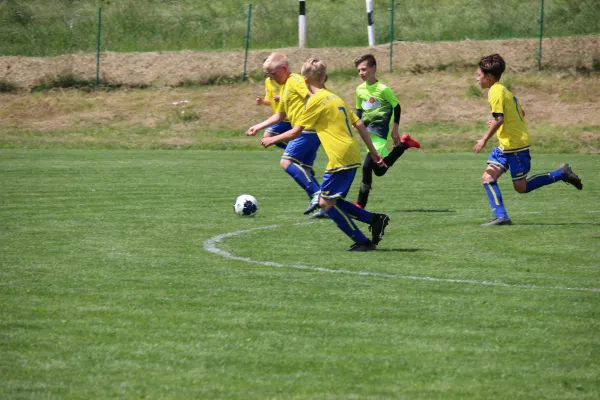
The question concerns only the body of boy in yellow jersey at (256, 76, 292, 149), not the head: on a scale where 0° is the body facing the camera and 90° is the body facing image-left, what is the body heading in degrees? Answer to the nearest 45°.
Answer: approximately 90°

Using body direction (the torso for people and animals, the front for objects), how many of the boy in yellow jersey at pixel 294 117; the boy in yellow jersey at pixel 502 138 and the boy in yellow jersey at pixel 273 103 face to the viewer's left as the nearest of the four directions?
3

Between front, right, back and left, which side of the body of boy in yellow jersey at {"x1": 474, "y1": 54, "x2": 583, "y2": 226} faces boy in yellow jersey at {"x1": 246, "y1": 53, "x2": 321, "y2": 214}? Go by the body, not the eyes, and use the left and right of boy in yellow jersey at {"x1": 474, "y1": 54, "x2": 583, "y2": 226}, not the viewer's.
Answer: front

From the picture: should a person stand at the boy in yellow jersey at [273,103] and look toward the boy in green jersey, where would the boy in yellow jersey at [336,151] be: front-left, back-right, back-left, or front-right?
front-right

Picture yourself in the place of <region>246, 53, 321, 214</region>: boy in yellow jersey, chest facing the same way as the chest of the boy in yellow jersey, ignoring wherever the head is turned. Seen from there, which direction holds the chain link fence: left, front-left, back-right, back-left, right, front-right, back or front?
right

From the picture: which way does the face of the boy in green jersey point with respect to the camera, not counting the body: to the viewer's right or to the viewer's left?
to the viewer's left

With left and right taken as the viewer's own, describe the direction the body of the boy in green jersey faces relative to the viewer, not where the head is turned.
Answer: facing the viewer and to the left of the viewer

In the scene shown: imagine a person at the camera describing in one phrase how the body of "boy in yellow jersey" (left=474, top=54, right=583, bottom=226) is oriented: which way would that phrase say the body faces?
to the viewer's left

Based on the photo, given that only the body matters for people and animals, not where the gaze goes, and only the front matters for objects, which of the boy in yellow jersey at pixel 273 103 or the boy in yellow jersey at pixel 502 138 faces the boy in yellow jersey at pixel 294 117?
the boy in yellow jersey at pixel 502 138

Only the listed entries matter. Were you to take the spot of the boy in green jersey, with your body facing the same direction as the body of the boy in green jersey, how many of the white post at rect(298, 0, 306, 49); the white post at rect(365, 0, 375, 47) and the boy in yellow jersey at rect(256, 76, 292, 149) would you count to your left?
0

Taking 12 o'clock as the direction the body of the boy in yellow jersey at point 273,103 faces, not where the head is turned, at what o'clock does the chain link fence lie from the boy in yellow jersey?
The chain link fence is roughly at 3 o'clock from the boy in yellow jersey.

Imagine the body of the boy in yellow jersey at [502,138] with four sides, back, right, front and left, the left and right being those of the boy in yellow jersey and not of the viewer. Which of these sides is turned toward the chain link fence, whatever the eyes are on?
right

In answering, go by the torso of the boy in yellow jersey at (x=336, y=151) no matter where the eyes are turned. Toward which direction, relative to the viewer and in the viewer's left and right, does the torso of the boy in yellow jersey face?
facing away from the viewer and to the left of the viewer

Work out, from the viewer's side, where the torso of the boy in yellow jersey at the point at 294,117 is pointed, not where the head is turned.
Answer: to the viewer's left

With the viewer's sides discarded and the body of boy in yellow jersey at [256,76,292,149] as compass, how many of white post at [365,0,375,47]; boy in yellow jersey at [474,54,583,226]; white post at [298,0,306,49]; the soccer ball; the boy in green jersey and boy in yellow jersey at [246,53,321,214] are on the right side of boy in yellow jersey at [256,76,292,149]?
2

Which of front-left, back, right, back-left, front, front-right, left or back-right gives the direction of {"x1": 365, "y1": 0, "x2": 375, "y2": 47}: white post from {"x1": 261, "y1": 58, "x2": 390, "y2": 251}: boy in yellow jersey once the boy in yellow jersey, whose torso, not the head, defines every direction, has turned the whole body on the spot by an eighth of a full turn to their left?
right

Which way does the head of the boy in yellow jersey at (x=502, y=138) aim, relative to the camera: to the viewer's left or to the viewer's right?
to the viewer's left
